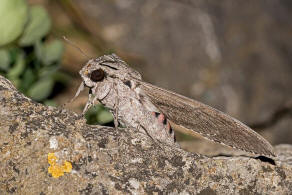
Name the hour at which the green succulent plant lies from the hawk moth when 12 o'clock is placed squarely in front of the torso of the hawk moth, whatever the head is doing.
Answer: The green succulent plant is roughly at 1 o'clock from the hawk moth.

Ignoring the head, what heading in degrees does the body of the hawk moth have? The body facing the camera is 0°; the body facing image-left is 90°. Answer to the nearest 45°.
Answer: approximately 90°
